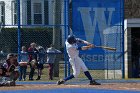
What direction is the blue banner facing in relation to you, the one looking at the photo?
facing the viewer

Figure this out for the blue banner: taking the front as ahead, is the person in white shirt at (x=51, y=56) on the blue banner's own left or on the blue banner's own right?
on the blue banner's own right

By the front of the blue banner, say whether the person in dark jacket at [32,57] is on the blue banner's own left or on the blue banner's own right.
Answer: on the blue banner's own right

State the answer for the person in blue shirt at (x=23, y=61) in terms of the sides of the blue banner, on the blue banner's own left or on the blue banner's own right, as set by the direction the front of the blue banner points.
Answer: on the blue banner's own right
